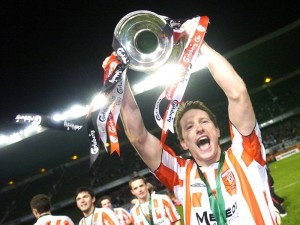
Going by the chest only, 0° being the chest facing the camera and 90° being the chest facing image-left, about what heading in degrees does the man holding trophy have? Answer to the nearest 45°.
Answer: approximately 0°

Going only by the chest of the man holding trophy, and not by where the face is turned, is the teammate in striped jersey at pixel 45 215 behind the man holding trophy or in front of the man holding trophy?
behind

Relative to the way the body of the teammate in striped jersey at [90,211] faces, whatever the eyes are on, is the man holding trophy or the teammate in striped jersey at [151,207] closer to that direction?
the man holding trophy

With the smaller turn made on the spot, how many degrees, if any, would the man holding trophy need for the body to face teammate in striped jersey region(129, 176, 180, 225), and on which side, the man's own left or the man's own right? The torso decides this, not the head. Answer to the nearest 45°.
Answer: approximately 180°
